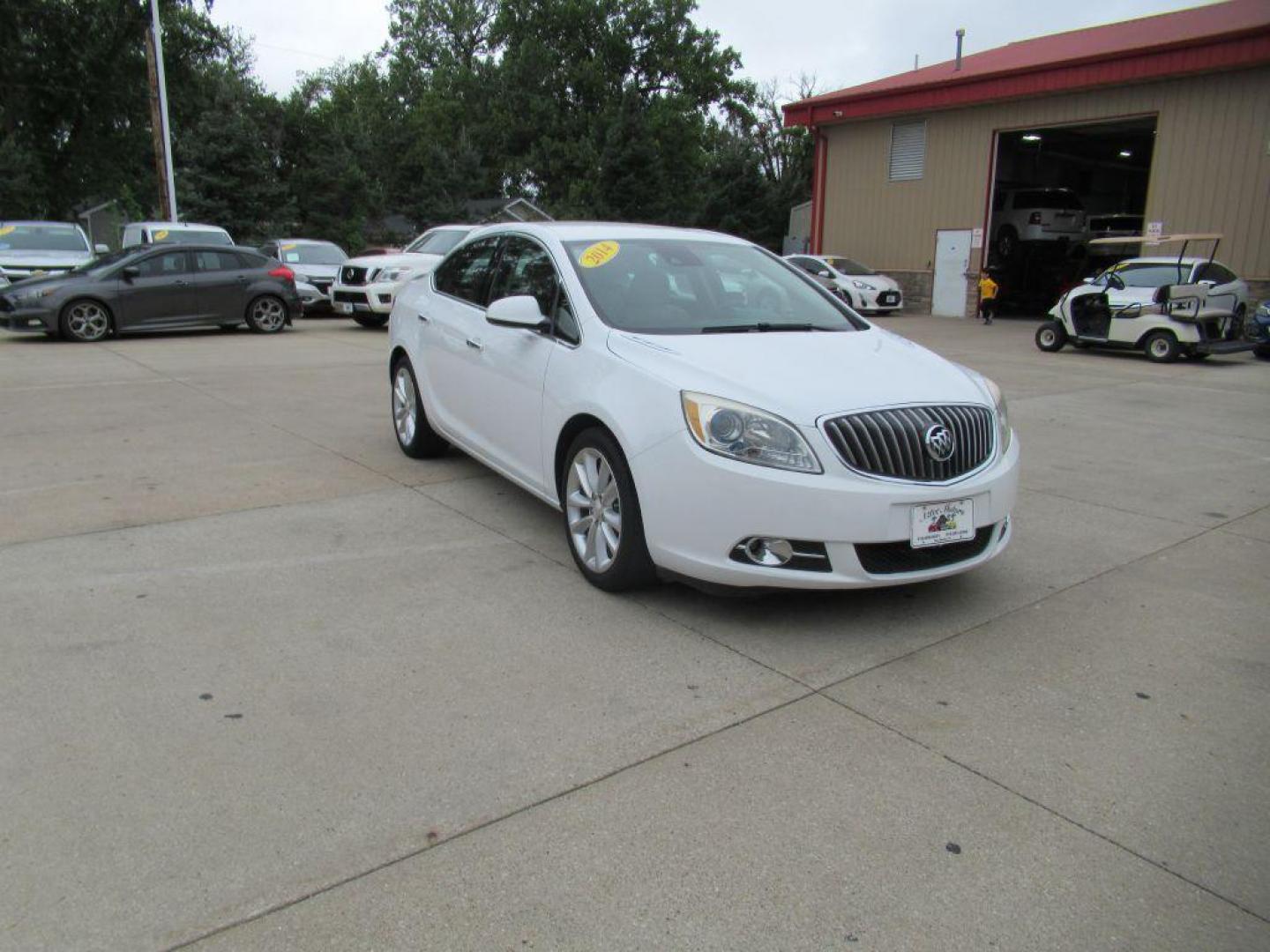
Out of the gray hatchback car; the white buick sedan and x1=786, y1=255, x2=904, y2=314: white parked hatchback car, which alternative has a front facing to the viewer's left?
the gray hatchback car

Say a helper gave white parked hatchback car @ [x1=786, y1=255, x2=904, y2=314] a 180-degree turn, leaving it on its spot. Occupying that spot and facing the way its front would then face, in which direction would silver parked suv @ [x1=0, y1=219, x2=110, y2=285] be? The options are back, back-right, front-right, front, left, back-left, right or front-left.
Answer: left

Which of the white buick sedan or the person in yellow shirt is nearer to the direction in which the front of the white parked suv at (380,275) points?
the white buick sedan

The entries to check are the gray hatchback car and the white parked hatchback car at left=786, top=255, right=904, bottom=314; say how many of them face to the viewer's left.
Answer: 1

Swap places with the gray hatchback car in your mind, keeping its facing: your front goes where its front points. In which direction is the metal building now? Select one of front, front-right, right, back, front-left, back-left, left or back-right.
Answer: back

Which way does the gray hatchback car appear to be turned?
to the viewer's left

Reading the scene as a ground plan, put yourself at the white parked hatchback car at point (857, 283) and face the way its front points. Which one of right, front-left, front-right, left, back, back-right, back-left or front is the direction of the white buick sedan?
front-right

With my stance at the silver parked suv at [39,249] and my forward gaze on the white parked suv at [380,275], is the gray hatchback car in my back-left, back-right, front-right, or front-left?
front-right

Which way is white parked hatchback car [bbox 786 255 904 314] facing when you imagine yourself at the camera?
facing the viewer and to the right of the viewer

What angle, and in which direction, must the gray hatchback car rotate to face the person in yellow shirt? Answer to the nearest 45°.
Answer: approximately 180°

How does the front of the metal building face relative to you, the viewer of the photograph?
facing the viewer and to the left of the viewer

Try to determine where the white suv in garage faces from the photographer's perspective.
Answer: facing away from the viewer and to the left of the viewer

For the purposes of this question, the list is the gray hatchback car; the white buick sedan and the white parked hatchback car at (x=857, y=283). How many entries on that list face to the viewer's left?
1

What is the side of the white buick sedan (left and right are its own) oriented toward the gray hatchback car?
back

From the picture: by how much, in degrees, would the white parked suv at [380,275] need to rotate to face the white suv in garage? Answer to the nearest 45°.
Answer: approximately 135° to its left

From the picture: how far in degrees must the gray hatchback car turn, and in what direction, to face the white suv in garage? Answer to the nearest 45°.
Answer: approximately 180°

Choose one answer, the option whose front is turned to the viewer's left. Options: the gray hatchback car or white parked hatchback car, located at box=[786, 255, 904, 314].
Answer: the gray hatchback car

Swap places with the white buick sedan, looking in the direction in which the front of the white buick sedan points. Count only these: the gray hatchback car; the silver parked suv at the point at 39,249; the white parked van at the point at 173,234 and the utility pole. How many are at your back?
4

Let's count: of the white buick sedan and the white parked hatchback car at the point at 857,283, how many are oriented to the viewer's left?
0
